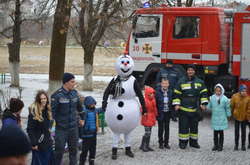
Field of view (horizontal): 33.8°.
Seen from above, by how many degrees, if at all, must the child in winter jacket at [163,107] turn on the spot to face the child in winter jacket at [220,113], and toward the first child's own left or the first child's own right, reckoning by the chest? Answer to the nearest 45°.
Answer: approximately 90° to the first child's own left

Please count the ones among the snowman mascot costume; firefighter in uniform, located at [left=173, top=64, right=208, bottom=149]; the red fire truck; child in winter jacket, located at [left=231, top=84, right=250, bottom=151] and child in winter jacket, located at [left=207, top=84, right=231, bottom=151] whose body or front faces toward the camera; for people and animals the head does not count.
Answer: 4

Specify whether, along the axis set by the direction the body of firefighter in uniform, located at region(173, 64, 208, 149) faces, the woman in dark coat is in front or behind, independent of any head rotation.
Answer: in front

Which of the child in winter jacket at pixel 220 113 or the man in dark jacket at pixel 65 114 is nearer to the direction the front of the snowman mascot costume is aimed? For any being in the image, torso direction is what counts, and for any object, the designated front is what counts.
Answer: the man in dark jacket

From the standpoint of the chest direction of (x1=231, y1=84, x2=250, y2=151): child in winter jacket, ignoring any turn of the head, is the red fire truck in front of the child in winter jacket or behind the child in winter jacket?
behind

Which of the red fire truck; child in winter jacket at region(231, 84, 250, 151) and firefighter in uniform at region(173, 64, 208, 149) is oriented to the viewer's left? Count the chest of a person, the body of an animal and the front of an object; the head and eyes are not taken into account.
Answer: the red fire truck

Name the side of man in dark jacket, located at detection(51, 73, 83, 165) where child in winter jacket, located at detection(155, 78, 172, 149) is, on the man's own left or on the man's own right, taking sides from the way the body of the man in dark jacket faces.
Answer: on the man's own left

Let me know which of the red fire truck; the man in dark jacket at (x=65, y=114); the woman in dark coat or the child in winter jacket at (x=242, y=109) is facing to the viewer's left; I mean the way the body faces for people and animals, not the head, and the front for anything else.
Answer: the red fire truck

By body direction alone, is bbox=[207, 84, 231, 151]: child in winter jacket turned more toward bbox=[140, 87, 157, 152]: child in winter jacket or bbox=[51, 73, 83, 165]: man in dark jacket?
the man in dark jacket

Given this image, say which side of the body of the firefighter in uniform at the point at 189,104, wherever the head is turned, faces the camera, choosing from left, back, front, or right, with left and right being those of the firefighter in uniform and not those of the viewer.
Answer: front

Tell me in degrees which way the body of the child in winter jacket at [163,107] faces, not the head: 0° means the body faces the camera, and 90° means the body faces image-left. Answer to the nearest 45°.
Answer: approximately 0°

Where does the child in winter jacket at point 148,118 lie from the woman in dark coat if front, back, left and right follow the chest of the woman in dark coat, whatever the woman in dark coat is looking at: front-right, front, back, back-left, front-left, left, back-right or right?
left

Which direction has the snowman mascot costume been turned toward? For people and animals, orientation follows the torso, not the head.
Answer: toward the camera

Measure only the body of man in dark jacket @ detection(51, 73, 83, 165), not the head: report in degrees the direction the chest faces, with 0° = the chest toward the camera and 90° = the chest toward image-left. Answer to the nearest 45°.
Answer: approximately 315°

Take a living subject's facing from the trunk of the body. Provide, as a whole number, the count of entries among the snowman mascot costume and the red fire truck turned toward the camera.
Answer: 1
